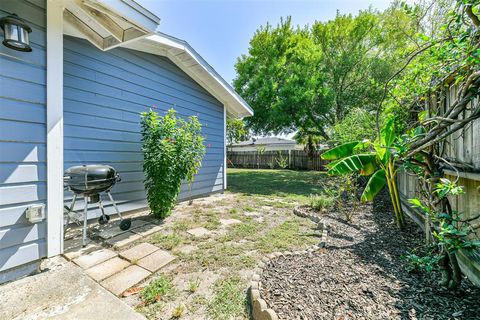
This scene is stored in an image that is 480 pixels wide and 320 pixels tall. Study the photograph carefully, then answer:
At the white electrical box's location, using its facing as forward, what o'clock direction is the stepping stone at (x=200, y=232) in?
The stepping stone is roughly at 11 o'clock from the white electrical box.

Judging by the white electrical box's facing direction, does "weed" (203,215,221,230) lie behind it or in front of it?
in front

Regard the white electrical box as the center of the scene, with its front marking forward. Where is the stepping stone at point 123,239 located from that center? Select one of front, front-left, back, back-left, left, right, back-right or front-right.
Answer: front-left

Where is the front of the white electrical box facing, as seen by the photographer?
facing the viewer and to the right of the viewer

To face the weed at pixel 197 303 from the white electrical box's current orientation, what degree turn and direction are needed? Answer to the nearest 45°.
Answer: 0° — it already faces it

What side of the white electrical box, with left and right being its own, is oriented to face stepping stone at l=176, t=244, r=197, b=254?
front

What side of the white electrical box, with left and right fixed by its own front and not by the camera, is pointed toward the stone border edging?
front

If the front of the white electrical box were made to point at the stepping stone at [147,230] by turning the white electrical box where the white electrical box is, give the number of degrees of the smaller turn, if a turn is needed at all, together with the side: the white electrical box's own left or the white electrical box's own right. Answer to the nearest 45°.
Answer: approximately 45° to the white electrical box's own left

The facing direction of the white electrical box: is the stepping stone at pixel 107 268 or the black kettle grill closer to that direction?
the stepping stone
